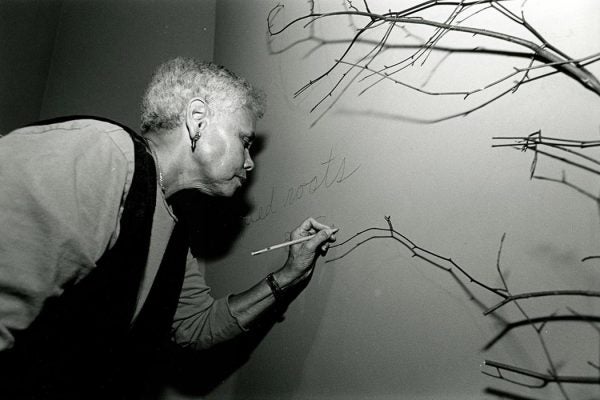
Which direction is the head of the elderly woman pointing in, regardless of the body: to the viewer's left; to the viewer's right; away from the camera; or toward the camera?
to the viewer's right

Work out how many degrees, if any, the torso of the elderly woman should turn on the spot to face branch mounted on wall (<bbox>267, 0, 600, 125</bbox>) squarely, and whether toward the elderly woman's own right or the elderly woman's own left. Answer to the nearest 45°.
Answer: approximately 45° to the elderly woman's own right

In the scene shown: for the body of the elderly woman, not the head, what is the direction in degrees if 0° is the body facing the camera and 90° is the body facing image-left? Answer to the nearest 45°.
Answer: approximately 270°
